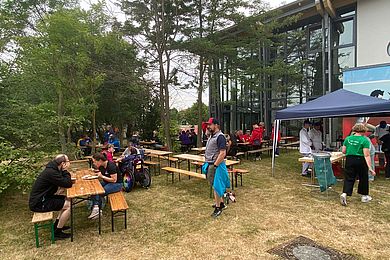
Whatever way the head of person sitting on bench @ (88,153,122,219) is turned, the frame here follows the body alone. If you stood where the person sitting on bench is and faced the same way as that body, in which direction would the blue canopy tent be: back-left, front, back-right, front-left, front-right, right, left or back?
back

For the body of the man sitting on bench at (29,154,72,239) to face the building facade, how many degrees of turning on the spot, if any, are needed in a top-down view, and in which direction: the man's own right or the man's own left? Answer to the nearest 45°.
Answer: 0° — they already face it

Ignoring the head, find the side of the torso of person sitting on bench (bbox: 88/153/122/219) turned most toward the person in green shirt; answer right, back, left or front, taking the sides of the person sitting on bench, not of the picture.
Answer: back

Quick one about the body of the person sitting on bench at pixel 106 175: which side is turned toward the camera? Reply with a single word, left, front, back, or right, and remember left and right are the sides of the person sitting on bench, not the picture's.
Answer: left

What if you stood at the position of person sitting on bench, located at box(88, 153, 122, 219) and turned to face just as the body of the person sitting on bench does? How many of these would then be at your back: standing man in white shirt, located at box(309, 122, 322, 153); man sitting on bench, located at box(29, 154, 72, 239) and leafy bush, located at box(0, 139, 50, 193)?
1

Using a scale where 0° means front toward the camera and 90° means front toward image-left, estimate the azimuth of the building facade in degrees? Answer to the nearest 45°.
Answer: approximately 45°

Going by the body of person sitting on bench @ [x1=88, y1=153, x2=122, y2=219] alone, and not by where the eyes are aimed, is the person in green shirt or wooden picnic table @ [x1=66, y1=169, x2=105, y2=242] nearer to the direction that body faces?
the wooden picnic table

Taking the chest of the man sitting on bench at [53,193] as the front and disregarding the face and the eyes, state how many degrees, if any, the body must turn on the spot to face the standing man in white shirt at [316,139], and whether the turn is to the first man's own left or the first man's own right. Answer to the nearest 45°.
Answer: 0° — they already face them

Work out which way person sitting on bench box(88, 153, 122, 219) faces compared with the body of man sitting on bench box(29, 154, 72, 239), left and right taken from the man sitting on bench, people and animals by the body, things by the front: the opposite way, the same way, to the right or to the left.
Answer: the opposite way

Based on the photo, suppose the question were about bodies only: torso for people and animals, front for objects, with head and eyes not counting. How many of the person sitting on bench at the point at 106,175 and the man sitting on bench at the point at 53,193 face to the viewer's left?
1

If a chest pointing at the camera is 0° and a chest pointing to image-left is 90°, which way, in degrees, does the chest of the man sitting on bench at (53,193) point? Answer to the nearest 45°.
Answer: approximately 270°

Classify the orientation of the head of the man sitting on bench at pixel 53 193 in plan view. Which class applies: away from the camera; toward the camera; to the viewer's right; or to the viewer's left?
to the viewer's right
